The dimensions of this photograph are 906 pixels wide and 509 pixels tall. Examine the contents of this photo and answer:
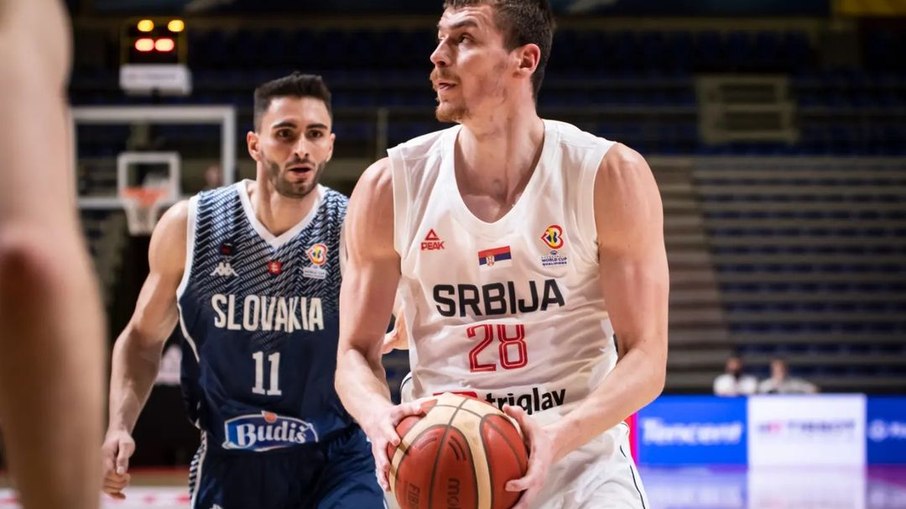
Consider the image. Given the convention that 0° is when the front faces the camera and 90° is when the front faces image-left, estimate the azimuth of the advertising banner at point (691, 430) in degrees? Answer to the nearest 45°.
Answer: approximately 0°

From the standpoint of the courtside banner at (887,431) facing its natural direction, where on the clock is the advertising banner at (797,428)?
The advertising banner is roughly at 2 o'clock from the courtside banner.

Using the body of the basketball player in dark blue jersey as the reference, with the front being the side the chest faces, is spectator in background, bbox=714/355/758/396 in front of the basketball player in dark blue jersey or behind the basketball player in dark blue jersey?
behind

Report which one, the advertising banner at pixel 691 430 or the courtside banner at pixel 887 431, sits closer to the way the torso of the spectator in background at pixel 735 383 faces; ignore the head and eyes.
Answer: the advertising banner

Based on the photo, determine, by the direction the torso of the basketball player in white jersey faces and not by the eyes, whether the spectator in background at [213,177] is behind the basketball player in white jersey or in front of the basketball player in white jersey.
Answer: behind

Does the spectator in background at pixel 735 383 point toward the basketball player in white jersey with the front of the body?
yes

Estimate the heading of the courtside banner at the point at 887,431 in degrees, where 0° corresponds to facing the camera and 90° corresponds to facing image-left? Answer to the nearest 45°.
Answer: approximately 0°

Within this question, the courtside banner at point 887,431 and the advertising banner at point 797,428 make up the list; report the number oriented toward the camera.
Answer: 2
